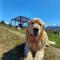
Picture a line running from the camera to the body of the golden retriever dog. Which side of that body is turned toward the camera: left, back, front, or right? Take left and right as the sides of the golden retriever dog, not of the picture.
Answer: front
